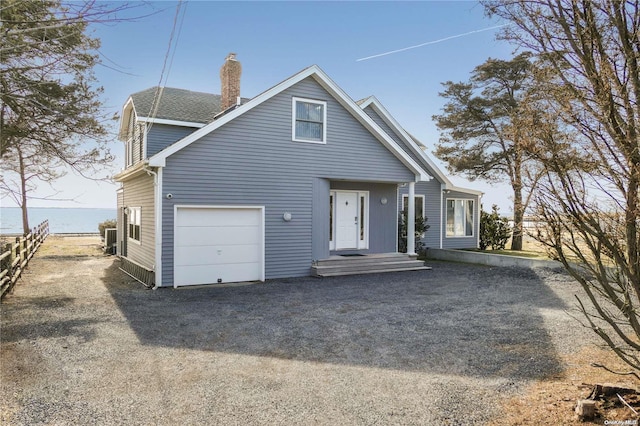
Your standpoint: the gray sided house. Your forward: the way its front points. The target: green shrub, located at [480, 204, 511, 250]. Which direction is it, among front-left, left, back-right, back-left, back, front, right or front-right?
back-left

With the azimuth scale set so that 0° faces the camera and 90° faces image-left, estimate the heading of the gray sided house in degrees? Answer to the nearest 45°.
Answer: approximately 0°
